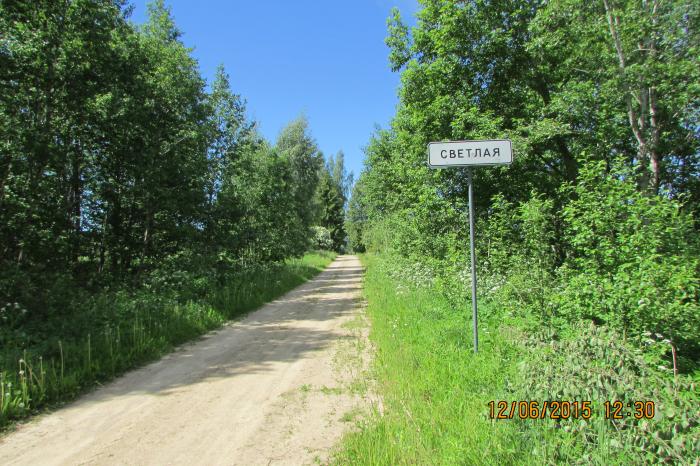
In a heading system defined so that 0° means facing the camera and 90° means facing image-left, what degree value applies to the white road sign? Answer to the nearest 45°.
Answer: approximately 0°

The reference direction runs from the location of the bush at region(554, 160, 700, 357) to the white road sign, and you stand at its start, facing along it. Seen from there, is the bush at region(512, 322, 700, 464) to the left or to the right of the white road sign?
left

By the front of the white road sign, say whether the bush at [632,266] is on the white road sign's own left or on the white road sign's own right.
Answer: on the white road sign's own left
